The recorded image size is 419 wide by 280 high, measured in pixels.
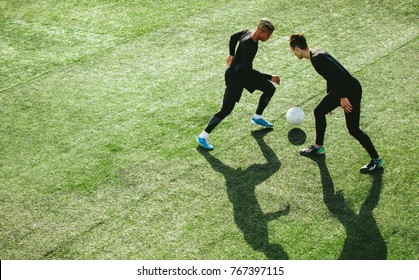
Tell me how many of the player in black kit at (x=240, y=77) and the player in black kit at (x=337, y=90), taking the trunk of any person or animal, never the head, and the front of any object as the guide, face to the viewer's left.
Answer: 1

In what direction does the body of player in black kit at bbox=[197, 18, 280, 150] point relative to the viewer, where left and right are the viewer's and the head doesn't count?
facing to the right of the viewer

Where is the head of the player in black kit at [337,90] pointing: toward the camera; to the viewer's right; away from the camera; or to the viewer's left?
to the viewer's left

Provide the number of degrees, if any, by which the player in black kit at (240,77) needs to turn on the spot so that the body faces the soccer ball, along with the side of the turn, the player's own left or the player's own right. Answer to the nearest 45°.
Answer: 0° — they already face it

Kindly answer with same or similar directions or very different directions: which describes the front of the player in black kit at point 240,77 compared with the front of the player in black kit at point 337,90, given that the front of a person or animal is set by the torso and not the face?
very different directions

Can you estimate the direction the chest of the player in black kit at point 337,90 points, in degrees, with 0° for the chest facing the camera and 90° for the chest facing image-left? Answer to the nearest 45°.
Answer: approximately 90°

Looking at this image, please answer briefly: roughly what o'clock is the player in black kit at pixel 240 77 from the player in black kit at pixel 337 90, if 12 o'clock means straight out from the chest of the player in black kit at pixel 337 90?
the player in black kit at pixel 240 77 is roughly at 1 o'clock from the player in black kit at pixel 337 90.

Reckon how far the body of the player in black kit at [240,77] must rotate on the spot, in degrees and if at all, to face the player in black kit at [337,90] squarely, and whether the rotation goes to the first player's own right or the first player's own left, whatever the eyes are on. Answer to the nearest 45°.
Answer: approximately 45° to the first player's own right

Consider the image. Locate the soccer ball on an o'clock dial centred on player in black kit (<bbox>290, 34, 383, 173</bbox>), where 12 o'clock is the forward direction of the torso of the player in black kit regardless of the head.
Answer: The soccer ball is roughly at 2 o'clock from the player in black kit.
